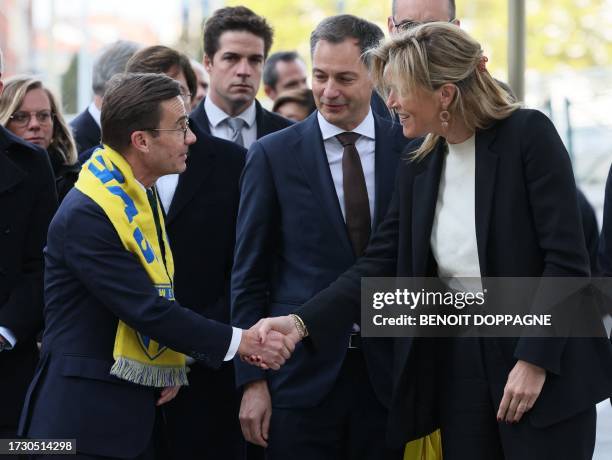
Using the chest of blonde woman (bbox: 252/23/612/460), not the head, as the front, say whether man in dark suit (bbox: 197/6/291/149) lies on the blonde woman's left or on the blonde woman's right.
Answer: on the blonde woman's right

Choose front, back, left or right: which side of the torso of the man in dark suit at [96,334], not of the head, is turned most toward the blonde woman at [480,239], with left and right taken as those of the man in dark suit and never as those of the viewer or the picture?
front

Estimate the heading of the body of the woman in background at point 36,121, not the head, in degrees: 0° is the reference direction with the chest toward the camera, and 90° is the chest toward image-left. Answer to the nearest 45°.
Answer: approximately 0°

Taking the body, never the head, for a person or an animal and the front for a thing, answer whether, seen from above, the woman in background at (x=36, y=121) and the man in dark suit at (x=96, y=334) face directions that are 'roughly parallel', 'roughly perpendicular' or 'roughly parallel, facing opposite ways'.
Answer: roughly perpendicular

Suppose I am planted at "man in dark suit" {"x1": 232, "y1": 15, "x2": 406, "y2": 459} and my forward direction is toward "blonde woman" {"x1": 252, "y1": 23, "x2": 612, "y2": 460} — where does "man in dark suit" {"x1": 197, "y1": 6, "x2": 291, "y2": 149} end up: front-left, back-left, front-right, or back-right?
back-left

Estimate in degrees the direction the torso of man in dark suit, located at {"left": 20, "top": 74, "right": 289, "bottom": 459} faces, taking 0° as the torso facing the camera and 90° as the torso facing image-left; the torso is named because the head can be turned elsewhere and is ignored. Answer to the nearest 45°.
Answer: approximately 270°

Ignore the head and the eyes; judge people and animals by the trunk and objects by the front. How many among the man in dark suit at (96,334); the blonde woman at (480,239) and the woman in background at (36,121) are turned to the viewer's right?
1

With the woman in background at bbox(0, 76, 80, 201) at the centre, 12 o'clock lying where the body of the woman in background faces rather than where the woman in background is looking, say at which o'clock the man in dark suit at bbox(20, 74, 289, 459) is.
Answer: The man in dark suit is roughly at 12 o'clock from the woman in background.

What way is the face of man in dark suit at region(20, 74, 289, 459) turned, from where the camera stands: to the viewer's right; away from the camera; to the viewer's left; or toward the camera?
to the viewer's right

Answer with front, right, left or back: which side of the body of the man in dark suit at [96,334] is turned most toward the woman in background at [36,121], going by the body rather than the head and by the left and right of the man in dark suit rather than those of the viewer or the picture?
left

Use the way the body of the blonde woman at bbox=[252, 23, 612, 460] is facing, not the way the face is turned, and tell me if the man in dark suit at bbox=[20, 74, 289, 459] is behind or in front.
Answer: in front

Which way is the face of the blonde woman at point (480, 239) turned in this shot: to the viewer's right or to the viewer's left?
to the viewer's left

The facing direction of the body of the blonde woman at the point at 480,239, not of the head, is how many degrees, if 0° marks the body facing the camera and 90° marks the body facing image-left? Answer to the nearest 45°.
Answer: approximately 45°
